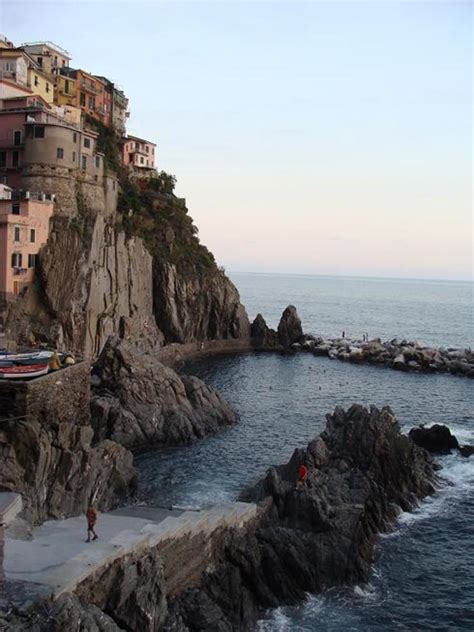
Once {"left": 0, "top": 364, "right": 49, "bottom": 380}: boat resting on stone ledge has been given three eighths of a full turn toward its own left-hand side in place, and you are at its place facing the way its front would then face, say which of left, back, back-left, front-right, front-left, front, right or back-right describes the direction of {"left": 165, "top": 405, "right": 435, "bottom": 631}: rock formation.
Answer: back

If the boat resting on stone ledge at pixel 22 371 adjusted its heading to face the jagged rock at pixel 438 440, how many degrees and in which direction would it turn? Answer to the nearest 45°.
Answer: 0° — it already faces it

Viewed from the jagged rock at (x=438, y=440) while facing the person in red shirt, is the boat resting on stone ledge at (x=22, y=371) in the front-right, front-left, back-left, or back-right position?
front-right

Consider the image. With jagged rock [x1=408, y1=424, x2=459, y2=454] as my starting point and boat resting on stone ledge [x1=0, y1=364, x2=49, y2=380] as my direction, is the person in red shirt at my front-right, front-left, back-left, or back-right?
front-left

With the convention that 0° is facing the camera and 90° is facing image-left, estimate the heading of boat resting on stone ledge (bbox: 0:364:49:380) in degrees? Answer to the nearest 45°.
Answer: approximately 270°

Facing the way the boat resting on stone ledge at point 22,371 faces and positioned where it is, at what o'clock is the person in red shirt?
The person in red shirt is roughly at 1 o'clock from the boat resting on stone ledge.

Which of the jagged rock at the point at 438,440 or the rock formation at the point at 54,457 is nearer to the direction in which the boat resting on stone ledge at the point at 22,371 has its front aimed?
the jagged rock
